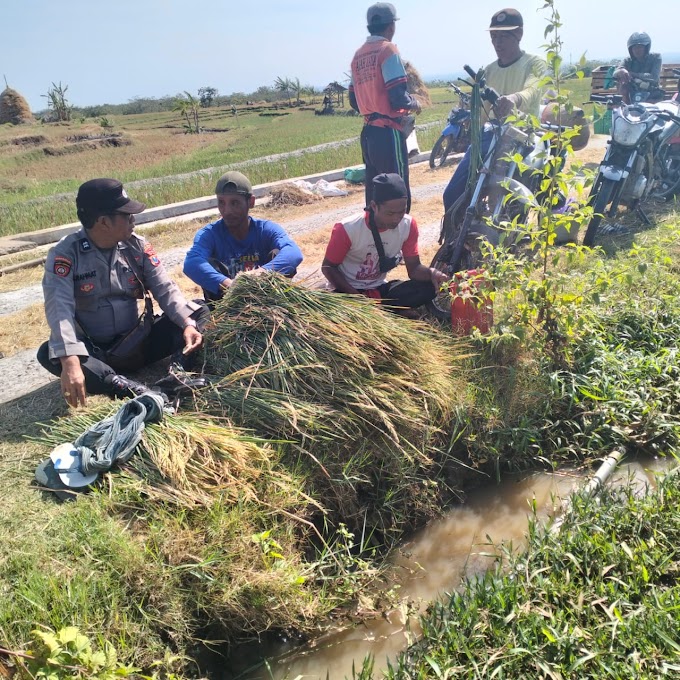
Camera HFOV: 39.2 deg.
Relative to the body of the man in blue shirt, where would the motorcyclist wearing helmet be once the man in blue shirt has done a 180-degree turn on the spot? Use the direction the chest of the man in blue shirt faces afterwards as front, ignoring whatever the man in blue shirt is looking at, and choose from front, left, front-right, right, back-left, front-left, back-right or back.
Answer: front-right

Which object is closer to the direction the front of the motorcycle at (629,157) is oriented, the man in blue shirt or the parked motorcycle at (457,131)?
the man in blue shirt

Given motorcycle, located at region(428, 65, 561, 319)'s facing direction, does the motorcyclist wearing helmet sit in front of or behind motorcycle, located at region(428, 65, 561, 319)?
behind

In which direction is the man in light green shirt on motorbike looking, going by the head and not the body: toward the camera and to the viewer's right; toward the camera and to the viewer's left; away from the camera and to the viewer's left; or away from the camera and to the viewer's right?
toward the camera and to the viewer's left

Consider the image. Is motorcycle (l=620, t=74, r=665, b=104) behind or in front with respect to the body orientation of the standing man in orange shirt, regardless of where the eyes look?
in front

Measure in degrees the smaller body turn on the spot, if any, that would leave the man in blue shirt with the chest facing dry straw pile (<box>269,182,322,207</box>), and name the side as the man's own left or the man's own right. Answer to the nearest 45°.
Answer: approximately 180°

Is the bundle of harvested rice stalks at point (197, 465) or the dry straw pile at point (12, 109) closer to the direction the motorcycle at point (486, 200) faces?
the bundle of harvested rice stalks

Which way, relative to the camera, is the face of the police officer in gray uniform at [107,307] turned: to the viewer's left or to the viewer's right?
to the viewer's right

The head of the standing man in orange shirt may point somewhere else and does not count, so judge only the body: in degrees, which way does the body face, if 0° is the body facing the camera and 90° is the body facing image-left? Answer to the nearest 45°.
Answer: approximately 225°
